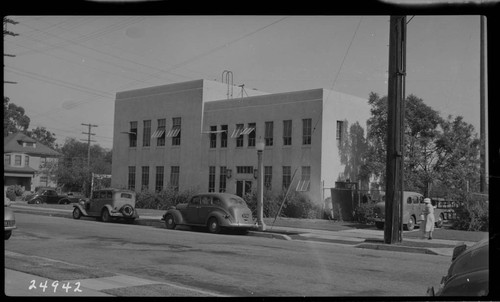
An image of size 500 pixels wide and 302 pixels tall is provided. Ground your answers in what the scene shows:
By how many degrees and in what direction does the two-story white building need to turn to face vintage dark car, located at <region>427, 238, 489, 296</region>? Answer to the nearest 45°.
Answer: approximately 90° to its left

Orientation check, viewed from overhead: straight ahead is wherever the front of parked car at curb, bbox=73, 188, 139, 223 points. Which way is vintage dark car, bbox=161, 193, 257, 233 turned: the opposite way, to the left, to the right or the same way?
the same way

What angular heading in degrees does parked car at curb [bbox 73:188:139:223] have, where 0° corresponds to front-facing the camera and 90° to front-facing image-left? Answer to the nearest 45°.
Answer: approximately 135°

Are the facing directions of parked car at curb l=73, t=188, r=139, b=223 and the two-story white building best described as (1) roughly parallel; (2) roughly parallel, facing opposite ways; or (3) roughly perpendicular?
roughly perpendicular

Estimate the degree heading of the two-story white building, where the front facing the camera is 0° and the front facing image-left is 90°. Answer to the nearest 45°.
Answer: approximately 45°

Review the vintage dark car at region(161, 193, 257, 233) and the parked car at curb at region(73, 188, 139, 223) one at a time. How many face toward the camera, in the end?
0
